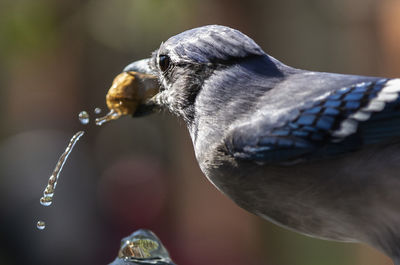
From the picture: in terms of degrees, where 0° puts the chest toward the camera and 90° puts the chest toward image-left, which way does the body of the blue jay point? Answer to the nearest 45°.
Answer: approximately 90°

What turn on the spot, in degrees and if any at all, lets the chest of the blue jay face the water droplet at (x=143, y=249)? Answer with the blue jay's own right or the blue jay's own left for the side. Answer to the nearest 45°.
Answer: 0° — it already faces it
